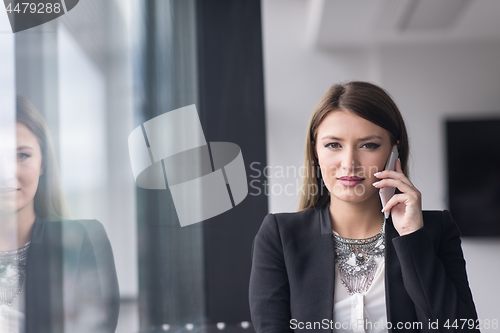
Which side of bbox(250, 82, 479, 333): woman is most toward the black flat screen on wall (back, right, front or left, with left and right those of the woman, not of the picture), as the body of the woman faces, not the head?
back

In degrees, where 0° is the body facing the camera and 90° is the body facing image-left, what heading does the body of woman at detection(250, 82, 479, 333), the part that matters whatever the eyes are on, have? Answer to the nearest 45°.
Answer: approximately 0°

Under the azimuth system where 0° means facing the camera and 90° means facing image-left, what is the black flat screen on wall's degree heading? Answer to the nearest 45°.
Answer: approximately 0°

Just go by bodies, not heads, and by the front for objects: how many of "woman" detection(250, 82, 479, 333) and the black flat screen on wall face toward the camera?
2

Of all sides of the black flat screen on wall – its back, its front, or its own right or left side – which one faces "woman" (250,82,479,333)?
front
